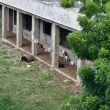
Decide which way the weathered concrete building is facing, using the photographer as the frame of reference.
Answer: facing the viewer and to the left of the viewer
